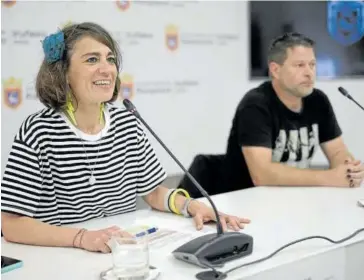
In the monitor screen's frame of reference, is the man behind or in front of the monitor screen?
in front

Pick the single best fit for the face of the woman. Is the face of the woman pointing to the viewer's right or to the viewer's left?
to the viewer's right

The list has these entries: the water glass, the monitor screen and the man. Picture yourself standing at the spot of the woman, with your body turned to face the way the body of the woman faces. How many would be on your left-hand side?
2

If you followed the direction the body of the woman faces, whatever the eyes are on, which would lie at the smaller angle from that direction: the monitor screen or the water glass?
the water glass

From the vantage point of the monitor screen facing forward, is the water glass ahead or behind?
ahead

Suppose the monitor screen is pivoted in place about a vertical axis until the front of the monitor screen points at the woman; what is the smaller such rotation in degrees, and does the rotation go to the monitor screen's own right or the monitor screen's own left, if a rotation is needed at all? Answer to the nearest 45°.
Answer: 0° — it already faces them

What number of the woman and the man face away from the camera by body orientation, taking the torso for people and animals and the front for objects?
0

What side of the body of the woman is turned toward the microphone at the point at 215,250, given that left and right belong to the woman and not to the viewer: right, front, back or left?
front

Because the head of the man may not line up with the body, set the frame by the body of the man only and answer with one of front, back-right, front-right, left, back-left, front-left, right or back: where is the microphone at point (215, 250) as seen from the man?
front-right

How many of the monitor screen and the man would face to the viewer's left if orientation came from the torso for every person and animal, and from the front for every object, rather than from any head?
0

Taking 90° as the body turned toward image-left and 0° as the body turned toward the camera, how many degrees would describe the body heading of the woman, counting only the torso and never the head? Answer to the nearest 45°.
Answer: approximately 315°
